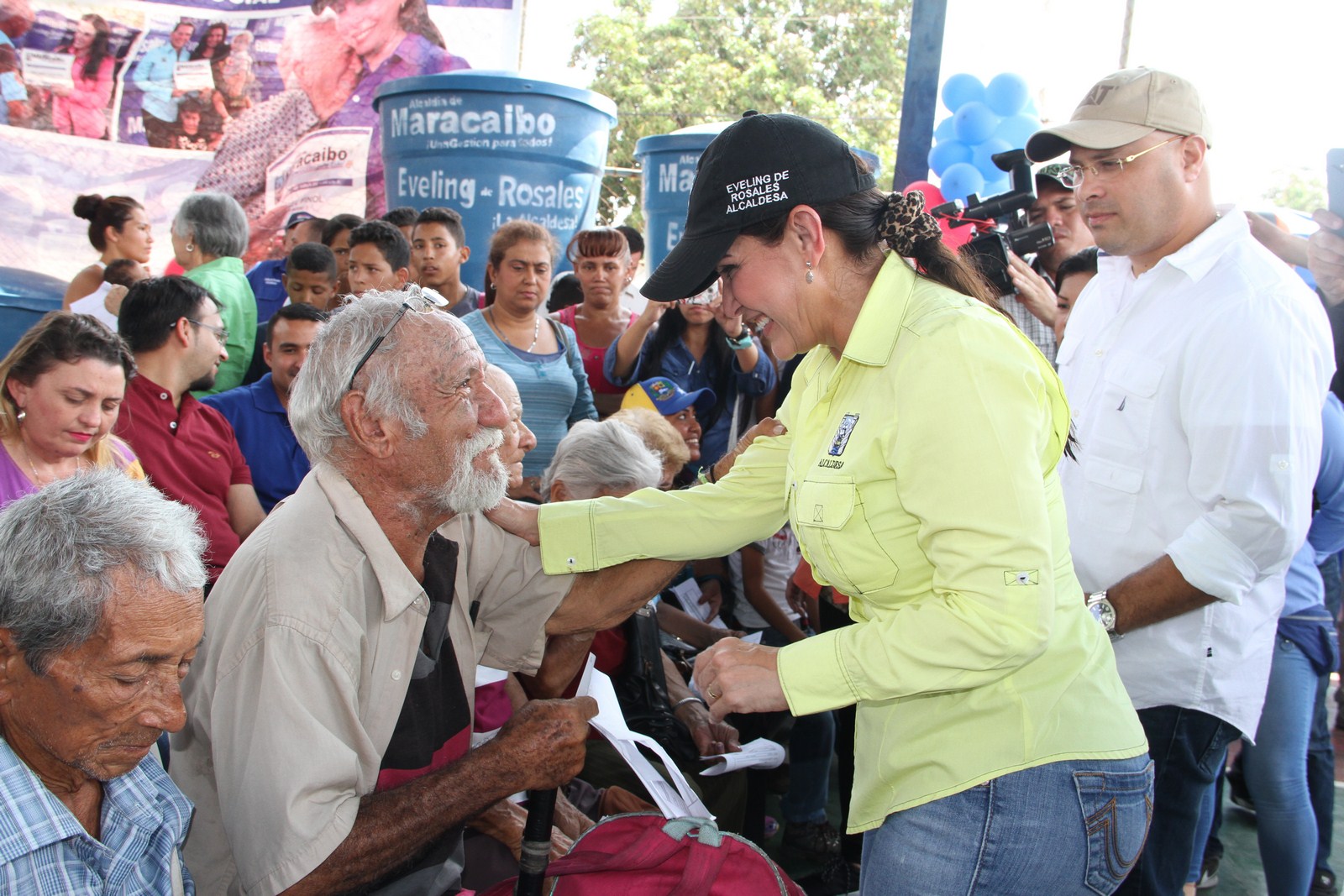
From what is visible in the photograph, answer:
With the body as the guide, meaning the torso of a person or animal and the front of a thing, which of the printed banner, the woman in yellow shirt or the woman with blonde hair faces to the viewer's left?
the woman in yellow shirt

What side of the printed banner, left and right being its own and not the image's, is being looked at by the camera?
front

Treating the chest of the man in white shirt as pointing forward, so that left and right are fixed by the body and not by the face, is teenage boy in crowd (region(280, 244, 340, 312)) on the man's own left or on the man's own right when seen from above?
on the man's own right

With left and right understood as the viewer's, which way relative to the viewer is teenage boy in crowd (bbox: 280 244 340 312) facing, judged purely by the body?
facing the viewer

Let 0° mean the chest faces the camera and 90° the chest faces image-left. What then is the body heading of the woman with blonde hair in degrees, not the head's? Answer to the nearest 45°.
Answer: approximately 315°

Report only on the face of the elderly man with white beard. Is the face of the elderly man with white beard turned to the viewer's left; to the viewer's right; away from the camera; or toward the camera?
to the viewer's right

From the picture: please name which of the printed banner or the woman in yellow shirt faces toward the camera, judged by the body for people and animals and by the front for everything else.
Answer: the printed banner

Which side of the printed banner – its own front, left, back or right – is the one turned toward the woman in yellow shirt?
front

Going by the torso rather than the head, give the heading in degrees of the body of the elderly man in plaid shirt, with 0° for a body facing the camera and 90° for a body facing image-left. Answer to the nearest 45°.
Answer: approximately 315°

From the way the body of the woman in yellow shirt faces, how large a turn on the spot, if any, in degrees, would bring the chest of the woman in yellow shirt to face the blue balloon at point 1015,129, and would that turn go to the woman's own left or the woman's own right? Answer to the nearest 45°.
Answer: approximately 90° to the woman's own right

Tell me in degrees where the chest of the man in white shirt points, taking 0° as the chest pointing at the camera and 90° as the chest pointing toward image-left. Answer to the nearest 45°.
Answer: approximately 45°

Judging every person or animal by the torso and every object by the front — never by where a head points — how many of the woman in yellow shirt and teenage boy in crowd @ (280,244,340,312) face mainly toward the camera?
1

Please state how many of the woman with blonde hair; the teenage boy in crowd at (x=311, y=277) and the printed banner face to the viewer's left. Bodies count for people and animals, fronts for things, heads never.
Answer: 0

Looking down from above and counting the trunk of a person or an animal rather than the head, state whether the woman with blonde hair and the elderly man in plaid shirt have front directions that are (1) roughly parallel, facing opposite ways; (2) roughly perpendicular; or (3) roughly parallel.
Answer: roughly parallel

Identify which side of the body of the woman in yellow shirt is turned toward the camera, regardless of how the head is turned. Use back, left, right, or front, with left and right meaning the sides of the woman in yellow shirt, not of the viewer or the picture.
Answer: left

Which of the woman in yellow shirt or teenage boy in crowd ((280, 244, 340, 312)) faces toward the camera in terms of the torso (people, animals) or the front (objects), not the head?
the teenage boy in crowd

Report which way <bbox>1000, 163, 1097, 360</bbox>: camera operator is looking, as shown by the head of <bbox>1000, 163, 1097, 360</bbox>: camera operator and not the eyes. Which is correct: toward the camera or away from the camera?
toward the camera

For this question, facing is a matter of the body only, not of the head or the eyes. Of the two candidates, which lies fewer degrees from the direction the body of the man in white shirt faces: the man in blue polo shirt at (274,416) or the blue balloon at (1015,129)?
the man in blue polo shirt
